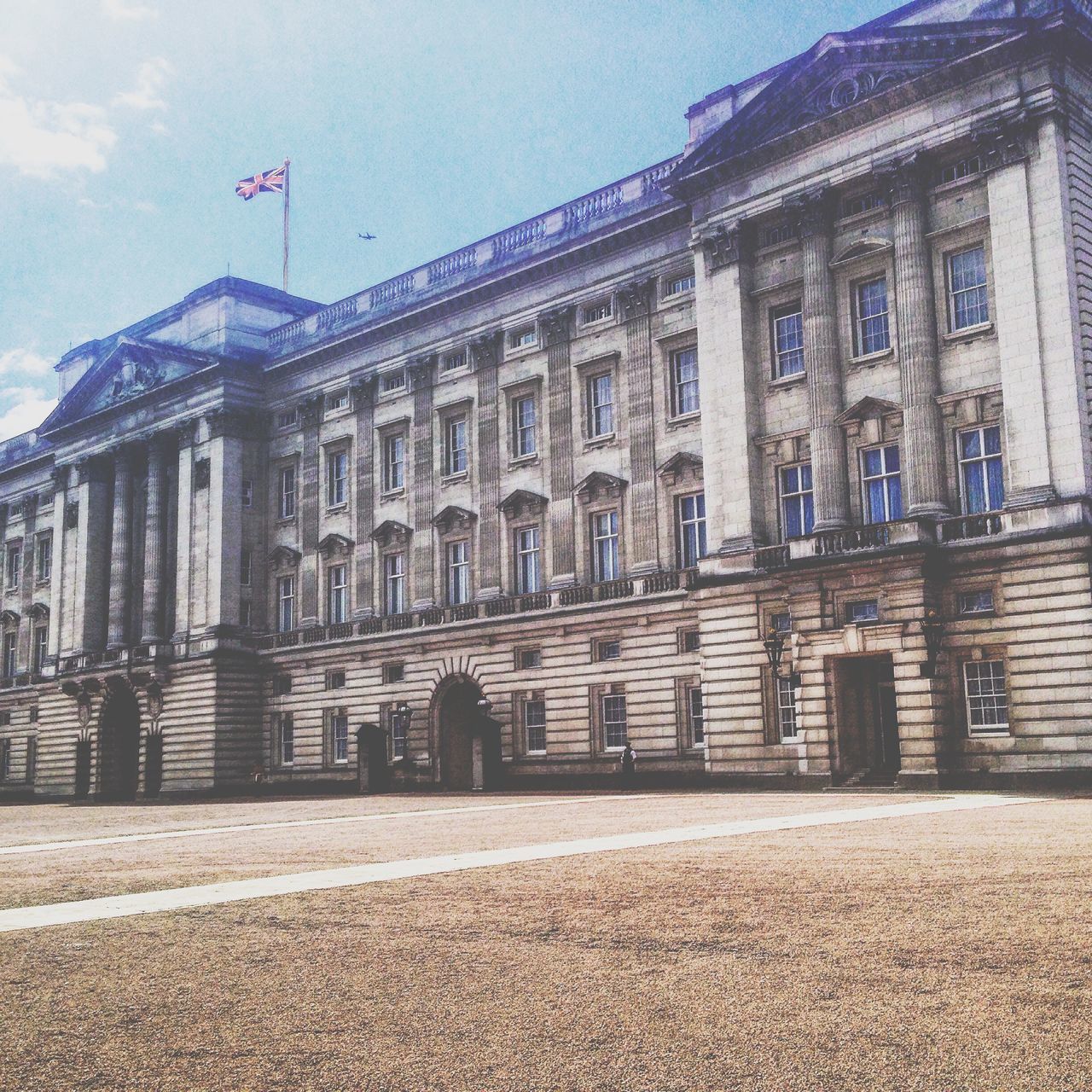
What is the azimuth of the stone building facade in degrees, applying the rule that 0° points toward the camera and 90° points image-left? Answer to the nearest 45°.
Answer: approximately 45°
